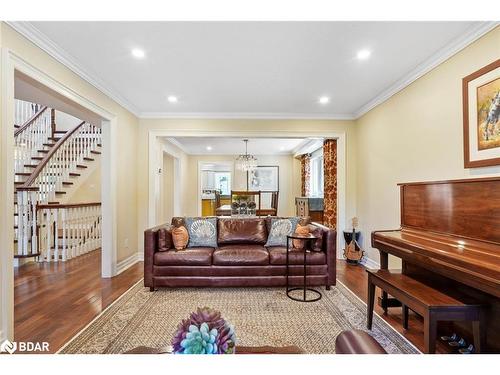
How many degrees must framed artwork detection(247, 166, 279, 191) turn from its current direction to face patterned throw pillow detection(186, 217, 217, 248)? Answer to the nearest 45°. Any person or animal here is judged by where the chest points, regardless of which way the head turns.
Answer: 0° — it already faces it

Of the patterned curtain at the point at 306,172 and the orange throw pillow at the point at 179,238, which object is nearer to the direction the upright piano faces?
the orange throw pillow

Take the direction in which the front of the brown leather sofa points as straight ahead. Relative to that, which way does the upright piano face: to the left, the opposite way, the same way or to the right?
to the right

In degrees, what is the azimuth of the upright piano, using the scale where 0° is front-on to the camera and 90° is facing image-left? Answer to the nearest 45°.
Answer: approximately 45°

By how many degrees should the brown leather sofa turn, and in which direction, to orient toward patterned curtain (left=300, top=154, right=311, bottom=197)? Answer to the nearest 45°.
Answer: approximately 135° to its left

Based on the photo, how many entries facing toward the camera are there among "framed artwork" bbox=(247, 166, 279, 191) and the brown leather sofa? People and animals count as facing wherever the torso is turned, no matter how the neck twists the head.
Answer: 2

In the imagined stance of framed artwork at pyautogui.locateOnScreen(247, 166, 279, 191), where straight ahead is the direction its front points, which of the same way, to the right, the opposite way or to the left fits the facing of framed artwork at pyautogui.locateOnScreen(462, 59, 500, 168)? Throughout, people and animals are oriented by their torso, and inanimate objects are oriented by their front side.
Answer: to the right

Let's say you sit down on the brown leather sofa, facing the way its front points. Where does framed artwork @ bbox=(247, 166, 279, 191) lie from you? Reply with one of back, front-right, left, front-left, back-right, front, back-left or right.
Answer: back

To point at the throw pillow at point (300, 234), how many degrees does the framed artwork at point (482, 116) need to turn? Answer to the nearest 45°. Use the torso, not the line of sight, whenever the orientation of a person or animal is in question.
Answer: approximately 45° to its right

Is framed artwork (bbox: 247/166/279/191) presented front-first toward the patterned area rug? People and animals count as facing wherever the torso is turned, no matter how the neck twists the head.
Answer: yes

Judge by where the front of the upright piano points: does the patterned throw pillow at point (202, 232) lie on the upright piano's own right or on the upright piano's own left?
on the upright piano's own right
